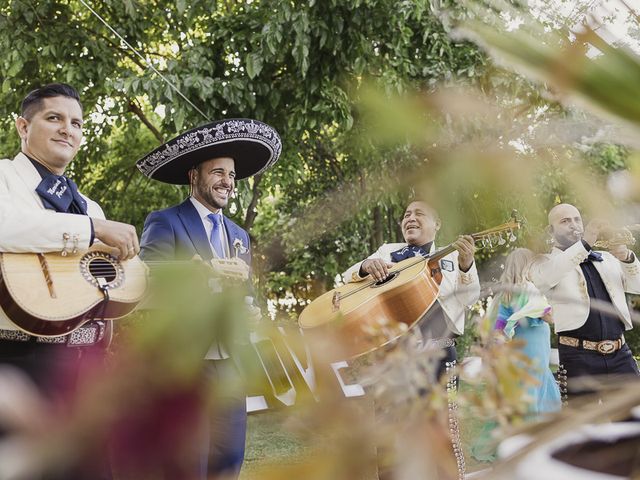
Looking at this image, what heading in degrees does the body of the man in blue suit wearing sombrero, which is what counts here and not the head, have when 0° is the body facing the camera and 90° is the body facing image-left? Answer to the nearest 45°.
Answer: approximately 315°

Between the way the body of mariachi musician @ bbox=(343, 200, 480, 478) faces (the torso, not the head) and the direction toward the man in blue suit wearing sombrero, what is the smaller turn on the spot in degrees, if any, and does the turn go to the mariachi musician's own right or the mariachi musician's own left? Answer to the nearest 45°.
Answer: approximately 45° to the mariachi musician's own right
